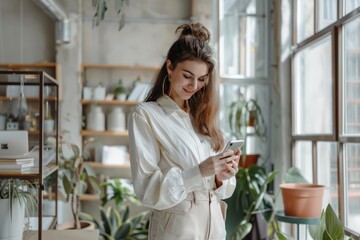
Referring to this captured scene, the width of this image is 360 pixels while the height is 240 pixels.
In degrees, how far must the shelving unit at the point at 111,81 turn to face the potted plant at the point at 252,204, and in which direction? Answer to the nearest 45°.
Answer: approximately 45° to its left

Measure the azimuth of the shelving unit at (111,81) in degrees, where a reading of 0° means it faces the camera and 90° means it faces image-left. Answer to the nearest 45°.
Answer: approximately 0°

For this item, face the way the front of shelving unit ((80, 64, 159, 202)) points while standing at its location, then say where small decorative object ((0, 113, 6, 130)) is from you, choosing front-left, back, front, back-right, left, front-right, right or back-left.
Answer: front-right

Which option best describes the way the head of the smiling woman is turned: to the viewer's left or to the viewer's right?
to the viewer's right

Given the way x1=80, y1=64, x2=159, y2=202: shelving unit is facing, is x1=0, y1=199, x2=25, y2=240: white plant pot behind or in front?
in front

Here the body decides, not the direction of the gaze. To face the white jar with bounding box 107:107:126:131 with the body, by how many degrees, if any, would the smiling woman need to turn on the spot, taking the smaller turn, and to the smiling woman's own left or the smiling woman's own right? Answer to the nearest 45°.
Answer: approximately 135° to the smiling woman's own left
